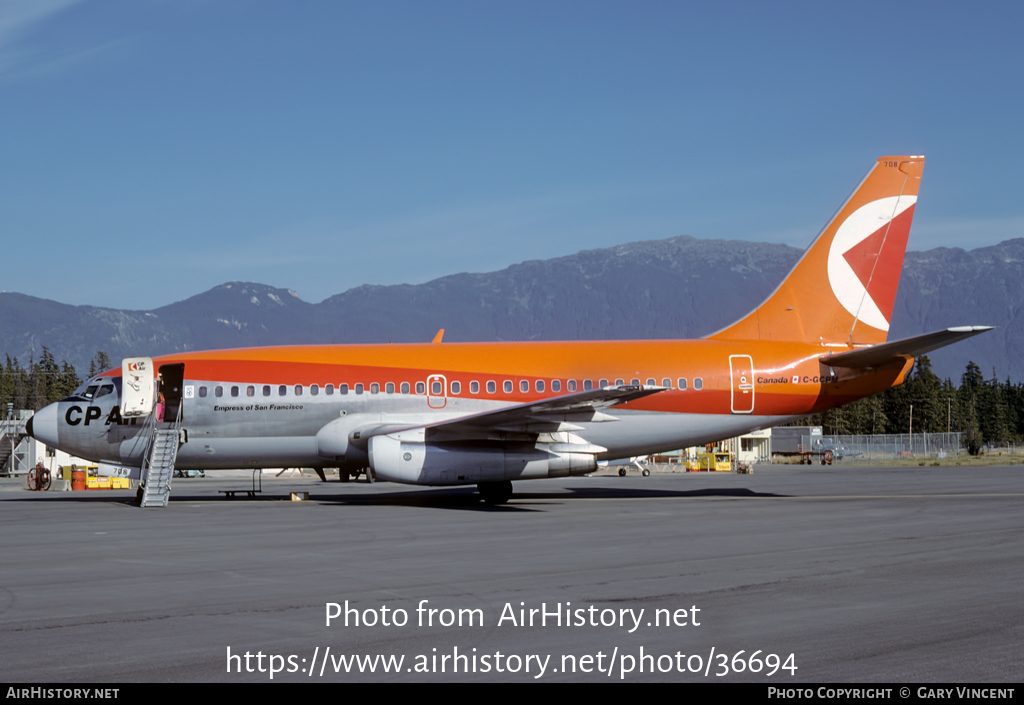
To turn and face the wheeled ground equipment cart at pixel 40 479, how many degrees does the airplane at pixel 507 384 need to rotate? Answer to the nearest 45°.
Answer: approximately 45° to its right

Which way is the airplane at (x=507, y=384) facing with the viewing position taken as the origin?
facing to the left of the viewer

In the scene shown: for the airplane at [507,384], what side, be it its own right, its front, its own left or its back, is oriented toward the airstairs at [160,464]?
front
